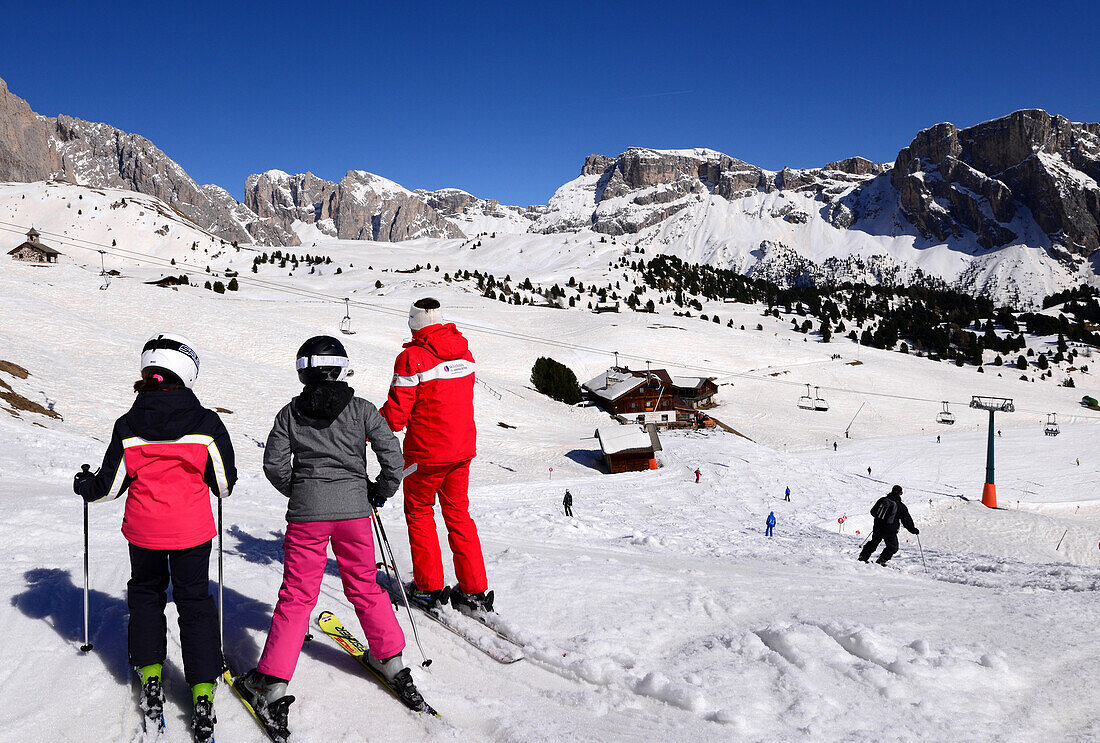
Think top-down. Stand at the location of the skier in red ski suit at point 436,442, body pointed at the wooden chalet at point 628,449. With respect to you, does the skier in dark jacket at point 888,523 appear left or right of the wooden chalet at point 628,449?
right

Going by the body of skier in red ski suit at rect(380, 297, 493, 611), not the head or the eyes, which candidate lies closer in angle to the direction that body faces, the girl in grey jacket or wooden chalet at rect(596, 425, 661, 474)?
the wooden chalet

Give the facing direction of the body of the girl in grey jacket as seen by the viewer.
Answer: away from the camera

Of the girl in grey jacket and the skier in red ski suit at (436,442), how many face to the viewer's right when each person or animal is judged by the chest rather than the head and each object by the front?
0

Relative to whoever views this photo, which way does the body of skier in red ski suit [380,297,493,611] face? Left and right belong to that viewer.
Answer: facing away from the viewer and to the left of the viewer

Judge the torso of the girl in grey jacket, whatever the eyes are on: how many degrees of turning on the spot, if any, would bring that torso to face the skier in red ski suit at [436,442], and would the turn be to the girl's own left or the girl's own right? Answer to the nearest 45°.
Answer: approximately 45° to the girl's own right

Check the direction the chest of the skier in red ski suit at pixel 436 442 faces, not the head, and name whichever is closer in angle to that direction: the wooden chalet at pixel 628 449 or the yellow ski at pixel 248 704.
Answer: the wooden chalet
